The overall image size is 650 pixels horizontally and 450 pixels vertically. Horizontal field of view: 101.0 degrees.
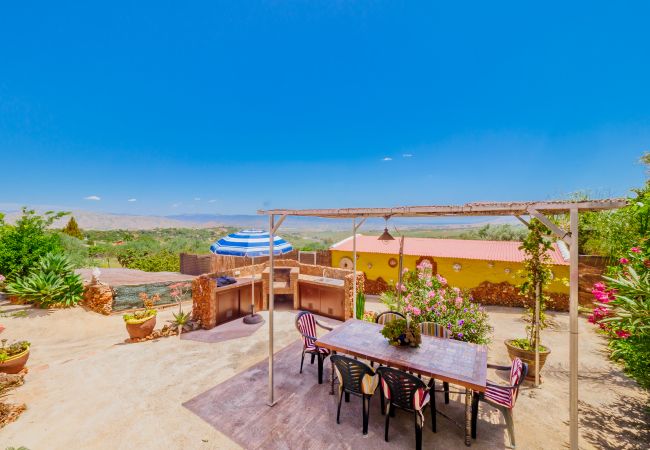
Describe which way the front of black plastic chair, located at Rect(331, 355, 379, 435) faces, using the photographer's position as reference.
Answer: facing away from the viewer and to the right of the viewer

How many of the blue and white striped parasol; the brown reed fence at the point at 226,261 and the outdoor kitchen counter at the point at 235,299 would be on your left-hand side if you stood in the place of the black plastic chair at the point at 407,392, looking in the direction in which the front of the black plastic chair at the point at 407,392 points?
3

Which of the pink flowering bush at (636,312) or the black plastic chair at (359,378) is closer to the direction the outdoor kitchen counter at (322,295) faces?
the black plastic chair

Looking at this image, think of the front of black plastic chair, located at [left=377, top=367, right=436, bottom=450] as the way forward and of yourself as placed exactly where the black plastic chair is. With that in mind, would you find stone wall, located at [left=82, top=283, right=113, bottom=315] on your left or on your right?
on your left

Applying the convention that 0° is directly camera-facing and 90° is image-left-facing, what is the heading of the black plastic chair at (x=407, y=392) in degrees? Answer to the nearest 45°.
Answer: approximately 225°

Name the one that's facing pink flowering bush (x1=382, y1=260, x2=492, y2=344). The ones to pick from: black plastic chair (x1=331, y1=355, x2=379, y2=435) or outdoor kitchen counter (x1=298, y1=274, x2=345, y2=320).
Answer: the black plastic chair

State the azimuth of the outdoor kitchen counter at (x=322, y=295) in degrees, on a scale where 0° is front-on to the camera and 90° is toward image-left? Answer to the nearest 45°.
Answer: approximately 45°
